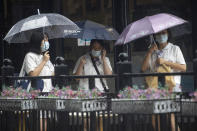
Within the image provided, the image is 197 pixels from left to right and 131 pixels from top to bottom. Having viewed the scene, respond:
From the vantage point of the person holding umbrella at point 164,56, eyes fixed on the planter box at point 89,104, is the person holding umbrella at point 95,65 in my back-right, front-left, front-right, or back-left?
front-right

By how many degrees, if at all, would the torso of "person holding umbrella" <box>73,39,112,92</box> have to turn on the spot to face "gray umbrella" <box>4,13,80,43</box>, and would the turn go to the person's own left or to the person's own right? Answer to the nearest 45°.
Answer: approximately 90° to the person's own right

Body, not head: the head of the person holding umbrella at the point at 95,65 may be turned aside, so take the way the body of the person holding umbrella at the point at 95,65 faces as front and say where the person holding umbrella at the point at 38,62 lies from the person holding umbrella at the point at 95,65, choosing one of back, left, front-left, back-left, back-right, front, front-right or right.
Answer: right

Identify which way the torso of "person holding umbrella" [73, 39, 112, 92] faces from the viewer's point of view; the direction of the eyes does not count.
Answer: toward the camera

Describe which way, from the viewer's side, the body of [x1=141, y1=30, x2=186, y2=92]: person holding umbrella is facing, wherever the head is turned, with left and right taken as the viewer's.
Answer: facing the viewer and to the left of the viewer

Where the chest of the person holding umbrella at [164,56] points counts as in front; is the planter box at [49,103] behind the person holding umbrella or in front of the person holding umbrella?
in front
